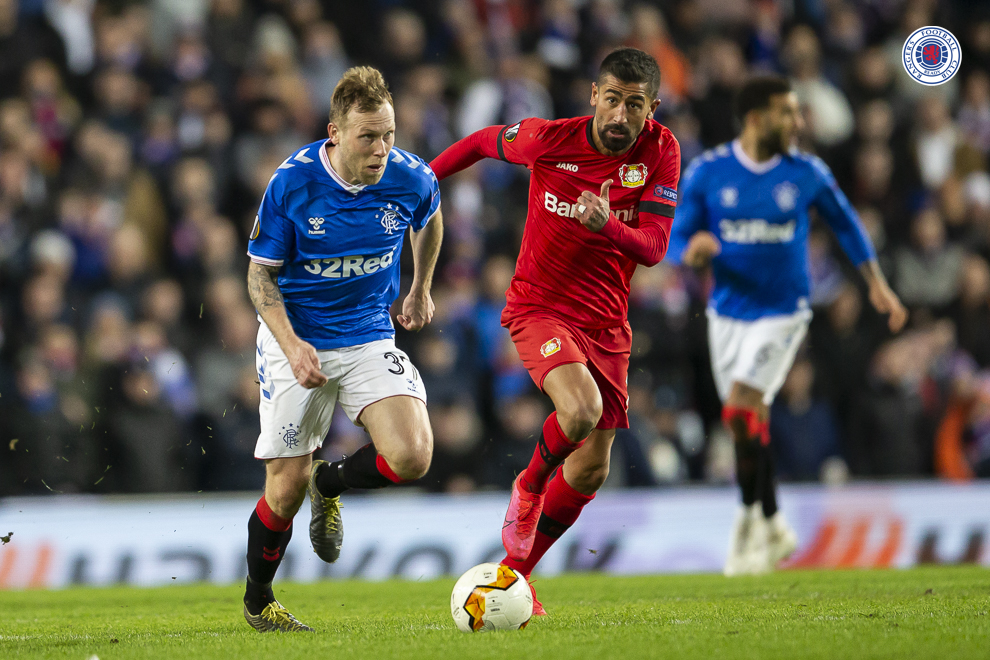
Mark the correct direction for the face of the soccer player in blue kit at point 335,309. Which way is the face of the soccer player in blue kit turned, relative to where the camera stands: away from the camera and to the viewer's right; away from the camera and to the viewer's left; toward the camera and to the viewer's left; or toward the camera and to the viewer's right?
toward the camera and to the viewer's right

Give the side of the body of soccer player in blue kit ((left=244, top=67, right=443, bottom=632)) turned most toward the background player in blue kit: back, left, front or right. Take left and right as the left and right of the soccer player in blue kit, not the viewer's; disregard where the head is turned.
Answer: left

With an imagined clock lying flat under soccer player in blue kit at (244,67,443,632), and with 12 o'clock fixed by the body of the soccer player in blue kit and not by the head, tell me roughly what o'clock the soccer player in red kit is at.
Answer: The soccer player in red kit is roughly at 10 o'clock from the soccer player in blue kit.

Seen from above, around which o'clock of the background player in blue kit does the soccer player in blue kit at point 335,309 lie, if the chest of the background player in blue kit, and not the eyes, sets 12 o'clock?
The soccer player in blue kit is roughly at 1 o'clock from the background player in blue kit.

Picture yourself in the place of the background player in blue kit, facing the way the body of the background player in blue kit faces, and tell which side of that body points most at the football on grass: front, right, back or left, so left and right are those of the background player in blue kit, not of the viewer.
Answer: front

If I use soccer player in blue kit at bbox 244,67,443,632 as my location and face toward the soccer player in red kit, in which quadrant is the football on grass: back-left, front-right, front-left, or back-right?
front-right

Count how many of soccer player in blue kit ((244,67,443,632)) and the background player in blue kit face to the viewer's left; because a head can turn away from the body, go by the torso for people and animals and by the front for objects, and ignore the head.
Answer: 0

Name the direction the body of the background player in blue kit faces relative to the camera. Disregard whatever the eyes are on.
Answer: toward the camera

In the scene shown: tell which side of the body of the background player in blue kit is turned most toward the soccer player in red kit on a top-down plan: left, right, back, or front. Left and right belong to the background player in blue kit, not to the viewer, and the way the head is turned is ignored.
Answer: front
